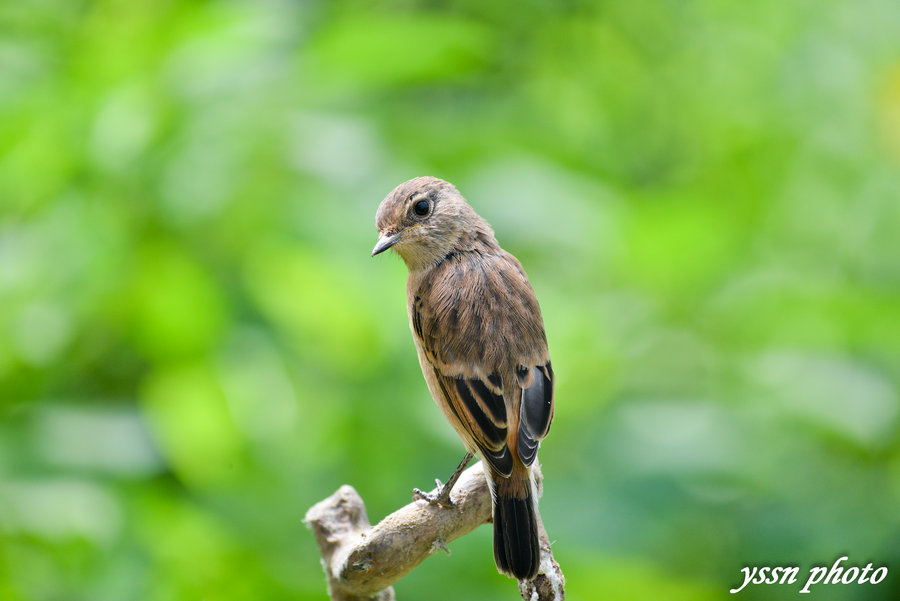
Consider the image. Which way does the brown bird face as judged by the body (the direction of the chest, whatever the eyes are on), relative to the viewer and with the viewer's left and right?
facing away from the viewer and to the left of the viewer
